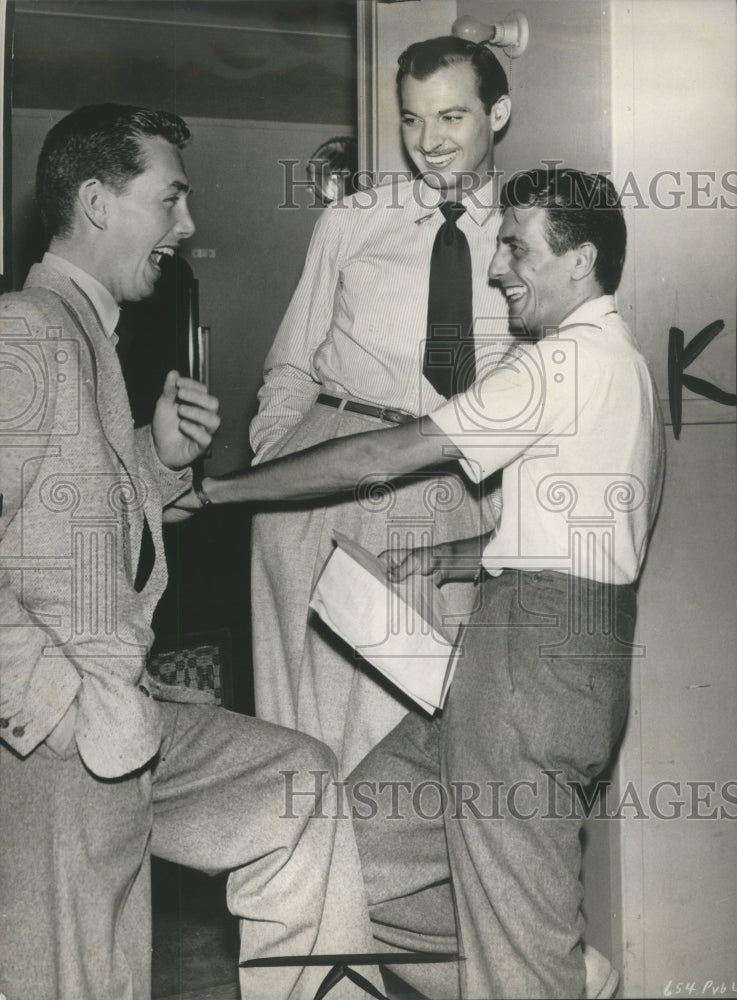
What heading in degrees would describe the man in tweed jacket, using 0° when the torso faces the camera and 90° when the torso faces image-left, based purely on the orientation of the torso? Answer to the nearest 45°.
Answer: approximately 270°

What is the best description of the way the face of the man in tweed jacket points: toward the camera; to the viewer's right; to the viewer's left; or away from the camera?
to the viewer's right
